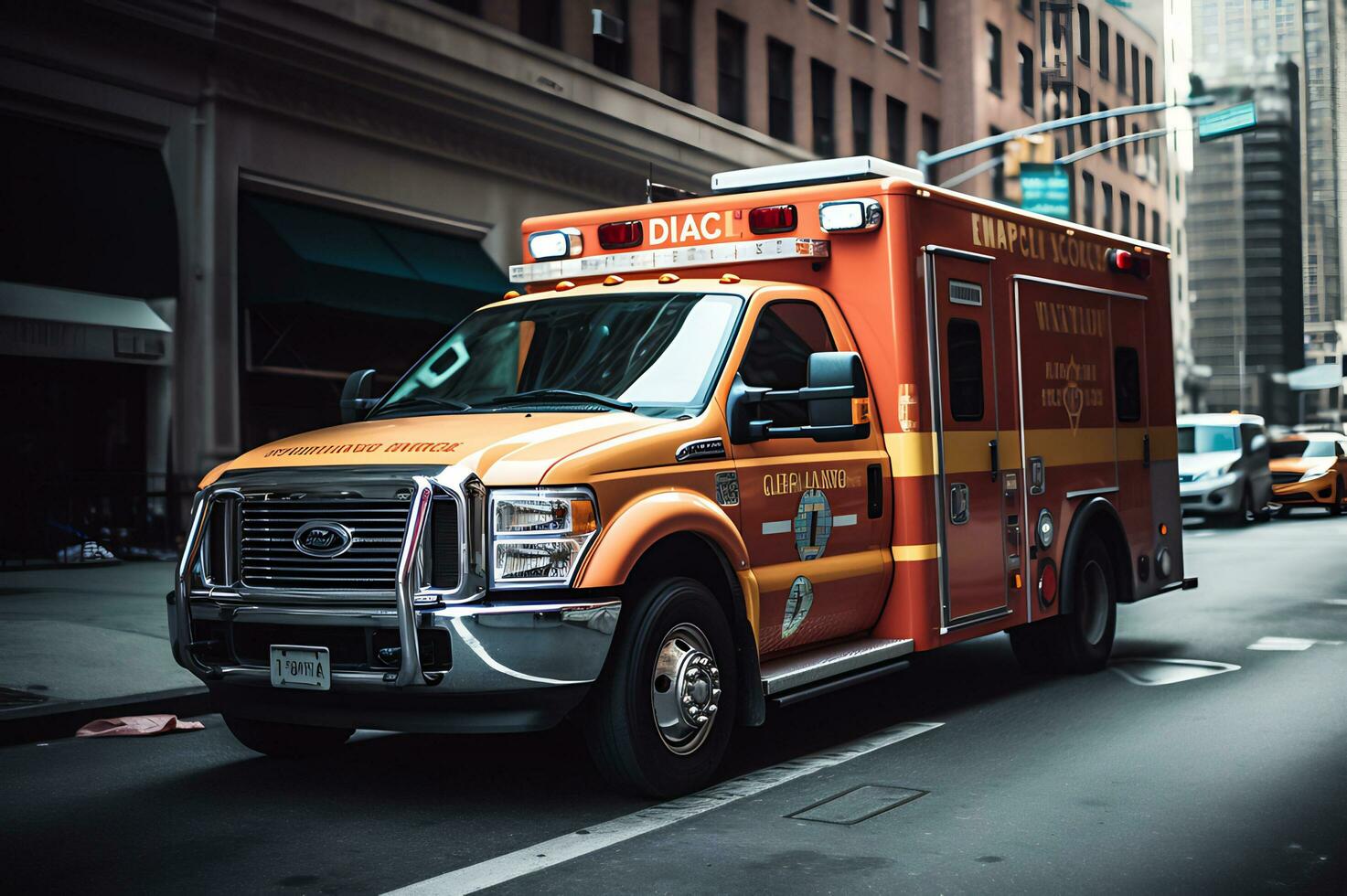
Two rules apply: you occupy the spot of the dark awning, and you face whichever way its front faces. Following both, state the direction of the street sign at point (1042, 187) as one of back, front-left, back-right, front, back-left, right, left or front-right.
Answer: left

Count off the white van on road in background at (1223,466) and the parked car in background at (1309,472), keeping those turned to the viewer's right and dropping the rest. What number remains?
0

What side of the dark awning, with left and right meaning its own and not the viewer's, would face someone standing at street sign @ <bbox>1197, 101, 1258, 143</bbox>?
left

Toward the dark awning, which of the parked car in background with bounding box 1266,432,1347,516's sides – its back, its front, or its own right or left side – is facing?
front

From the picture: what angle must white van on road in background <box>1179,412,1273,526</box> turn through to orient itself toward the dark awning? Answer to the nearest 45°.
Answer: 0° — it already faces it

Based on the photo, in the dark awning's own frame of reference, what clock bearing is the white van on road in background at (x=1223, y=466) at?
The white van on road in background is roughly at 10 o'clock from the dark awning.

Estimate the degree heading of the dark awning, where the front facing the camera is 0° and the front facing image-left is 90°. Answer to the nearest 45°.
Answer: approximately 315°
